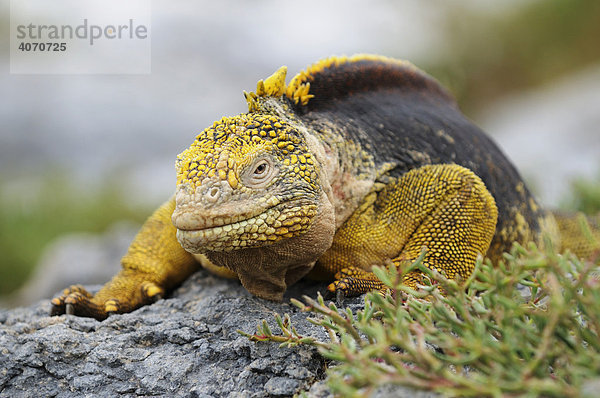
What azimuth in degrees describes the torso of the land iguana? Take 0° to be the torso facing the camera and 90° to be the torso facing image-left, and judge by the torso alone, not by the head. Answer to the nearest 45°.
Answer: approximately 45°
